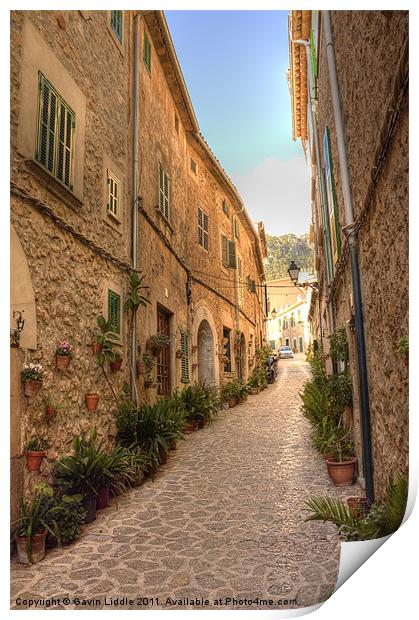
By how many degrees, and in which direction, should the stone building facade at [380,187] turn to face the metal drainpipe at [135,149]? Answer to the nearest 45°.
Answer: approximately 45° to its right

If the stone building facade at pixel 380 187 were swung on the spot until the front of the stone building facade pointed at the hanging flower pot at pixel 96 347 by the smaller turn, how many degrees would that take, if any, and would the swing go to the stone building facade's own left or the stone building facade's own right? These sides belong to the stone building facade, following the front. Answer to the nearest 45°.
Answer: approximately 45° to the stone building facade's own right

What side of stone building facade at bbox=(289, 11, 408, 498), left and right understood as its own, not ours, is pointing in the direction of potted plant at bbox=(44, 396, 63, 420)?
front

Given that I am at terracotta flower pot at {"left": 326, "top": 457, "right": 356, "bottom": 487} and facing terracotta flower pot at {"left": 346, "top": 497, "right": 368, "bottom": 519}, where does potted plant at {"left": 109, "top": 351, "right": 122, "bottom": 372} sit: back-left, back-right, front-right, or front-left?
back-right

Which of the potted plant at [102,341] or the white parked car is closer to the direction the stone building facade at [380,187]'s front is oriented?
the potted plant

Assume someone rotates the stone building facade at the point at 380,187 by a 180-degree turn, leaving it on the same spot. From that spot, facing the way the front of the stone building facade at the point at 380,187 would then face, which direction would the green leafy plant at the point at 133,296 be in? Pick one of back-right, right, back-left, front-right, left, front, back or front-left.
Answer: back-left

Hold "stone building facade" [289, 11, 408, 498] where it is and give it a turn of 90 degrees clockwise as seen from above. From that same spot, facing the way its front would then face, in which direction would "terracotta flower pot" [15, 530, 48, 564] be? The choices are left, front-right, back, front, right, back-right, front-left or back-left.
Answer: left

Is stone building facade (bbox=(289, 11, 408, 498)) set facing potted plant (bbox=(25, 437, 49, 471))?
yes

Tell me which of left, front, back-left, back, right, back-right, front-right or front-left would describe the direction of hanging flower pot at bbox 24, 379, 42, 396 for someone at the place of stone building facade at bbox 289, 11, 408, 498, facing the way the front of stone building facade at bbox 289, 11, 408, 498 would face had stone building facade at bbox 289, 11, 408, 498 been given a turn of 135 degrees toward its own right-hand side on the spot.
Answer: back-left

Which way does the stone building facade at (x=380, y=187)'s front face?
to the viewer's left

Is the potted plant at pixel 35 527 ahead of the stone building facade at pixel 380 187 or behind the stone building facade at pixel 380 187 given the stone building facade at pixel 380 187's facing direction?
ahead

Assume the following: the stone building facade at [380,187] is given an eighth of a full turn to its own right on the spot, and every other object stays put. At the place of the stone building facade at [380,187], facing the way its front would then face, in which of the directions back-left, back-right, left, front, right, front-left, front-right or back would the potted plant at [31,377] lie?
front-left
